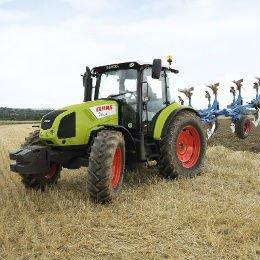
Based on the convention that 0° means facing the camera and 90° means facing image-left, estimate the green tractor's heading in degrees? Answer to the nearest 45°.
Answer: approximately 45°
